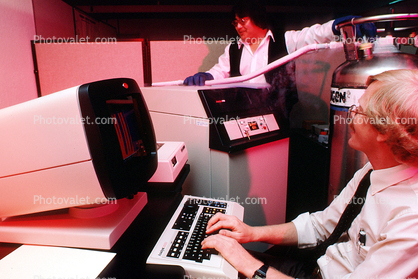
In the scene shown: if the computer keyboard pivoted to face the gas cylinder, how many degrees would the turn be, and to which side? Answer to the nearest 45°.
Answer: approximately 45° to its left

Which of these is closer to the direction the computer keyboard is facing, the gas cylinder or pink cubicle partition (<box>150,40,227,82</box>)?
the gas cylinder

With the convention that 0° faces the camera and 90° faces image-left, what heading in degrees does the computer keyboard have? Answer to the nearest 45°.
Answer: approximately 270°

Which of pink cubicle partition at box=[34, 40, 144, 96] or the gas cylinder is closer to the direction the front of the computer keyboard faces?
the gas cylinder

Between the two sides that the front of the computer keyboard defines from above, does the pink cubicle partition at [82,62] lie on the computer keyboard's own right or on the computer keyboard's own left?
on the computer keyboard's own left

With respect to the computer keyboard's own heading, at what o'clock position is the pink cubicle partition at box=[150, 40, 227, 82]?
The pink cubicle partition is roughly at 9 o'clock from the computer keyboard.
